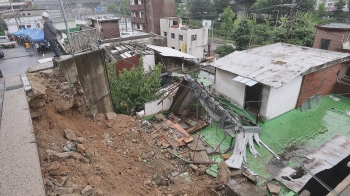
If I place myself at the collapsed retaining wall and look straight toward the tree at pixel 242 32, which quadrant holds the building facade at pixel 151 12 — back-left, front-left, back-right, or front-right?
front-left

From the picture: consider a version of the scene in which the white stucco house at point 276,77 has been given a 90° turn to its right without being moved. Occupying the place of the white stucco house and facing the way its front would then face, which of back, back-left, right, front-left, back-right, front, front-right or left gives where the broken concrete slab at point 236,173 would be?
back-left

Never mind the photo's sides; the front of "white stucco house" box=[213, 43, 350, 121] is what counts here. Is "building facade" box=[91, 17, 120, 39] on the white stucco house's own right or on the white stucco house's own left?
on the white stucco house's own right

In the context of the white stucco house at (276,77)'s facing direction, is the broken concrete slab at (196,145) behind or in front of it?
in front

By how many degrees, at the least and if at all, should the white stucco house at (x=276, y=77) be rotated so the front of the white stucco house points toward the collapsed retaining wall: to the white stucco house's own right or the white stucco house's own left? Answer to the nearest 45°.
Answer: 0° — it already faces it

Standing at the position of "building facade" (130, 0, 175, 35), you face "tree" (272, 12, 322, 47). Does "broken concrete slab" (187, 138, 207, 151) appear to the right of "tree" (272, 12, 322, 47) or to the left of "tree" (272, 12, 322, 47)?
right

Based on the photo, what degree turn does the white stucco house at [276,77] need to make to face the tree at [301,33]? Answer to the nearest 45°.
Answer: approximately 135° to its right

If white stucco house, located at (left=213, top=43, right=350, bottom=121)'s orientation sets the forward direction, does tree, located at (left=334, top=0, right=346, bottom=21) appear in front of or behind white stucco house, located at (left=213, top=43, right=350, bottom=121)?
behind

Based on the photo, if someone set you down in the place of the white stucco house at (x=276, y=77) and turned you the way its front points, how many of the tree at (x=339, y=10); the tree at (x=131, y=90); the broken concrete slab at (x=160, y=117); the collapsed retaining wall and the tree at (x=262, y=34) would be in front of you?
3

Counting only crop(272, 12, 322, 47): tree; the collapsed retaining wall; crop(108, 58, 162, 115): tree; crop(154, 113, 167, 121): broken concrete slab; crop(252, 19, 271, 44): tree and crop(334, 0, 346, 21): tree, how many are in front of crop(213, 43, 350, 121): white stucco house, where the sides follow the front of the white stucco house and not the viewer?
3

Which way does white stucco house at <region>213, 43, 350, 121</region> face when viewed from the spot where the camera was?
facing the viewer and to the left of the viewer

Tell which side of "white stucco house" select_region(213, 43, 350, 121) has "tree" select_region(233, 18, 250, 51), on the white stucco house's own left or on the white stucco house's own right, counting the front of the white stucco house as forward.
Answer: on the white stucco house's own right

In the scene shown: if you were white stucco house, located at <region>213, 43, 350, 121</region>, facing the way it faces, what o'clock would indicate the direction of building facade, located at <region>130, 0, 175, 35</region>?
The building facade is roughly at 3 o'clock from the white stucco house.

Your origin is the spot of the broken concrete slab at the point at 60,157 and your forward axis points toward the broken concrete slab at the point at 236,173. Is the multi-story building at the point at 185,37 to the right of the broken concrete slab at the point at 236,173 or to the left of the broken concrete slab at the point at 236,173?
left

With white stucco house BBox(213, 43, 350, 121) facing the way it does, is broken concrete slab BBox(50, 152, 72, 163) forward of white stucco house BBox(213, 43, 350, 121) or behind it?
forward

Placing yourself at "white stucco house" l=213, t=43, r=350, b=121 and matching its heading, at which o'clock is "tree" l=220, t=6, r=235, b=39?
The tree is roughly at 4 o'clock from the white stucco house.

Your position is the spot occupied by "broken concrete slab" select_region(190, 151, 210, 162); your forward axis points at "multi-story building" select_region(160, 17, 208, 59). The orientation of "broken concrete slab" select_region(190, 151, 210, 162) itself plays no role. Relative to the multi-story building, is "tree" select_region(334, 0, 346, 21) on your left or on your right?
right

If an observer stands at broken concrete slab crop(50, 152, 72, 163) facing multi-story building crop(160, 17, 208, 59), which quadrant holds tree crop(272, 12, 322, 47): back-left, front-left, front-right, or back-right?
front-right

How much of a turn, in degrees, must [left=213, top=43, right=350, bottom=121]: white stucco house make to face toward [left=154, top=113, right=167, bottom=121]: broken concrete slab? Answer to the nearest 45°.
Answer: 0° — it already faces it
